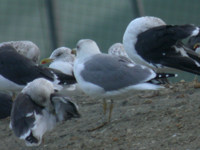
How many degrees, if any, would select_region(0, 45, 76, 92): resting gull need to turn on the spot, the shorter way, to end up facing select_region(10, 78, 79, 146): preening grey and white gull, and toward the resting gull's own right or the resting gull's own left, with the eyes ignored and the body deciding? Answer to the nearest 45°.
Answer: approximately 90° to the resting gull's own left

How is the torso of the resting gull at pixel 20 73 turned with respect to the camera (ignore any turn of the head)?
to the viewer's left

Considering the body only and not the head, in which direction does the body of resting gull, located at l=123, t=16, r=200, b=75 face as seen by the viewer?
to the viewer's left

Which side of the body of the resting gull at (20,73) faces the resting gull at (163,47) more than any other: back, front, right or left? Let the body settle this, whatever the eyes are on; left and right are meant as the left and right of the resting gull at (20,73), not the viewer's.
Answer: back

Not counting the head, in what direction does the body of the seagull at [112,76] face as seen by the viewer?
to the viewer's left

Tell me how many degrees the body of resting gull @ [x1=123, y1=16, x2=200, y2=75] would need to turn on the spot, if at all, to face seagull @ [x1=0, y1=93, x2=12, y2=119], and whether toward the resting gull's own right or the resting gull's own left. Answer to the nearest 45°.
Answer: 0° — it already faces it

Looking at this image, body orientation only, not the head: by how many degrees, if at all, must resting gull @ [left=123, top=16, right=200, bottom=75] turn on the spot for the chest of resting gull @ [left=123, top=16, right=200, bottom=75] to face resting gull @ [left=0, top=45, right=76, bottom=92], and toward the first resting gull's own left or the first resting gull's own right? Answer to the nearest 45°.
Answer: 0° — it already faces it

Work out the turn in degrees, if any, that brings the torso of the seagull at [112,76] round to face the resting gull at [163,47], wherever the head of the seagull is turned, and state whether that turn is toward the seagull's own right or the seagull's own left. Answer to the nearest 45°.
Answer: approximately 135° to the seagull's own right

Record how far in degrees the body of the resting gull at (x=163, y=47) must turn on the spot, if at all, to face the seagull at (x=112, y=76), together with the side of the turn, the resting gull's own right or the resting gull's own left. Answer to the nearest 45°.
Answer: approximately 45° to the resting gull's own left

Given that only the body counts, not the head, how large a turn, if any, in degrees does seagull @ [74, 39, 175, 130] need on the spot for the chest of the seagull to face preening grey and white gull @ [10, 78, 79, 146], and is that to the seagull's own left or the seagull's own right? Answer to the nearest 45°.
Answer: approximately 45° to the seagull's own left

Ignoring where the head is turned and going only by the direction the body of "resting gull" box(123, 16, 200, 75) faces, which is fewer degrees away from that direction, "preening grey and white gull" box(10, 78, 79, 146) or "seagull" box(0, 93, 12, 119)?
the seagull
